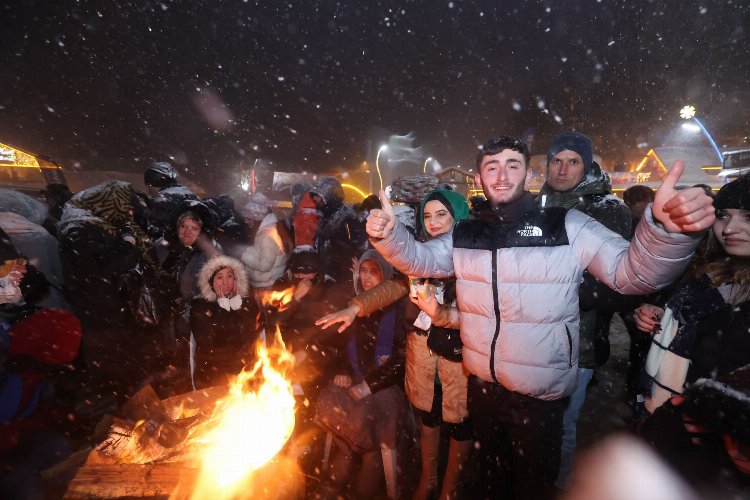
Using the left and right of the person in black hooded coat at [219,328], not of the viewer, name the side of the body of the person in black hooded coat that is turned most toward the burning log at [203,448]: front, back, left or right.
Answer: front

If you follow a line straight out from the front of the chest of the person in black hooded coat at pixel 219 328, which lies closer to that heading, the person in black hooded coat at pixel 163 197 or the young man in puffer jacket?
the young man in puffer jacket

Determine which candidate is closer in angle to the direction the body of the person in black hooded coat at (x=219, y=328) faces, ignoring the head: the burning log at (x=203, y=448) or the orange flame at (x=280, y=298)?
the burning log

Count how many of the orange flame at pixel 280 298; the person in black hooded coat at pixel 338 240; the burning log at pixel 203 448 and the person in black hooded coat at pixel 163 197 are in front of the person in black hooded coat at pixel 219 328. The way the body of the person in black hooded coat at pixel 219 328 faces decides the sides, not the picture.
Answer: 1

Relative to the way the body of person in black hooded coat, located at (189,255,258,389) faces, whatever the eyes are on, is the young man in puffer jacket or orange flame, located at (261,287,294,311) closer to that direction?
the young man in puffer jacket

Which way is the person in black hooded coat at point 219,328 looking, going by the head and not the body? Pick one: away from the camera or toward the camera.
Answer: toward the camera

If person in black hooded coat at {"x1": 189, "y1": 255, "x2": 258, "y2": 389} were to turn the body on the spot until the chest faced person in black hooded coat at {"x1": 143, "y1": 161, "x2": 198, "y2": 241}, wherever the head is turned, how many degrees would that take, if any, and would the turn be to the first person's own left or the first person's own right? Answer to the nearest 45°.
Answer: approximately 180°

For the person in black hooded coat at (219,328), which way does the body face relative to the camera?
toward the camera

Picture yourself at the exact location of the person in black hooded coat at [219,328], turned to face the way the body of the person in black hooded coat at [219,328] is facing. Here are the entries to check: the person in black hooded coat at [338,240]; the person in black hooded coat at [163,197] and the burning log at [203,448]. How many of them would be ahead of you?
1

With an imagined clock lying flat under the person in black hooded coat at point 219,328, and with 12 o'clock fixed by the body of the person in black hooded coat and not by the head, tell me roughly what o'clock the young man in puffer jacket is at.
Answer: The young man in puffer jacket is roughly at 11 o'clock from the person in black hooded coat.

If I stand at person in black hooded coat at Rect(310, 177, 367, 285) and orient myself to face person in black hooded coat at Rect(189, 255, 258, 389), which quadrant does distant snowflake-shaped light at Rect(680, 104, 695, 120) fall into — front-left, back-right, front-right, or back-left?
back-left

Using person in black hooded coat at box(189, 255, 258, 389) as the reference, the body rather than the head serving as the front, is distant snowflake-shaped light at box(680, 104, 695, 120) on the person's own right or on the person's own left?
on the person's own left

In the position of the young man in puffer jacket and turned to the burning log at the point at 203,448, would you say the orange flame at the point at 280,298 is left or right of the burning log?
right
